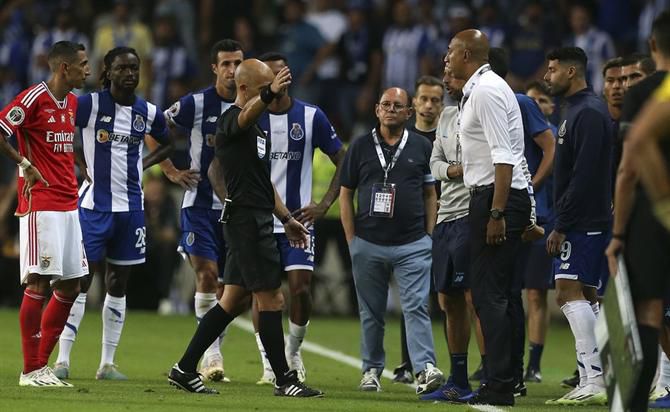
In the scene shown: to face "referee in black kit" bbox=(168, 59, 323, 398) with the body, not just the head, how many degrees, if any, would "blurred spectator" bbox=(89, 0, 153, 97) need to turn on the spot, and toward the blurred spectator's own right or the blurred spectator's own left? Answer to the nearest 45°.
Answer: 0° — they already face them

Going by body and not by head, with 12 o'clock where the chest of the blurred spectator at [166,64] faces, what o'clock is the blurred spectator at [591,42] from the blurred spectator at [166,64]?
the blurred spectator at [591,42] is roughly at 10 o'clock from the blurred spectator at [166,64].

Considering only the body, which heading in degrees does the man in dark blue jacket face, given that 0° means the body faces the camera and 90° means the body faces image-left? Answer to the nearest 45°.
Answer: approximately 90°

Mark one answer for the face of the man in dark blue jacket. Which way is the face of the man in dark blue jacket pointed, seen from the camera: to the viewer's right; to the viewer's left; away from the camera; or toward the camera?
to the viewer's left

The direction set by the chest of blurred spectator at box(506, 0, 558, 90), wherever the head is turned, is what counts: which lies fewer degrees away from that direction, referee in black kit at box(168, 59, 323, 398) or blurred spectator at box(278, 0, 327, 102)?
the referee in black kit

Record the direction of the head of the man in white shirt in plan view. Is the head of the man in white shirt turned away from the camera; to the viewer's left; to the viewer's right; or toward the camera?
to the viewer's left

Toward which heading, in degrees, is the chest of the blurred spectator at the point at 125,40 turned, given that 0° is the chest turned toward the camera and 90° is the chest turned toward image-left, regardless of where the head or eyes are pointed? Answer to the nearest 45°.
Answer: approximately 0°

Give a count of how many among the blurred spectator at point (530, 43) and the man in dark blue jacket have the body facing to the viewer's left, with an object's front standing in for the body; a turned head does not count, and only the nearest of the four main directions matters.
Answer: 1
